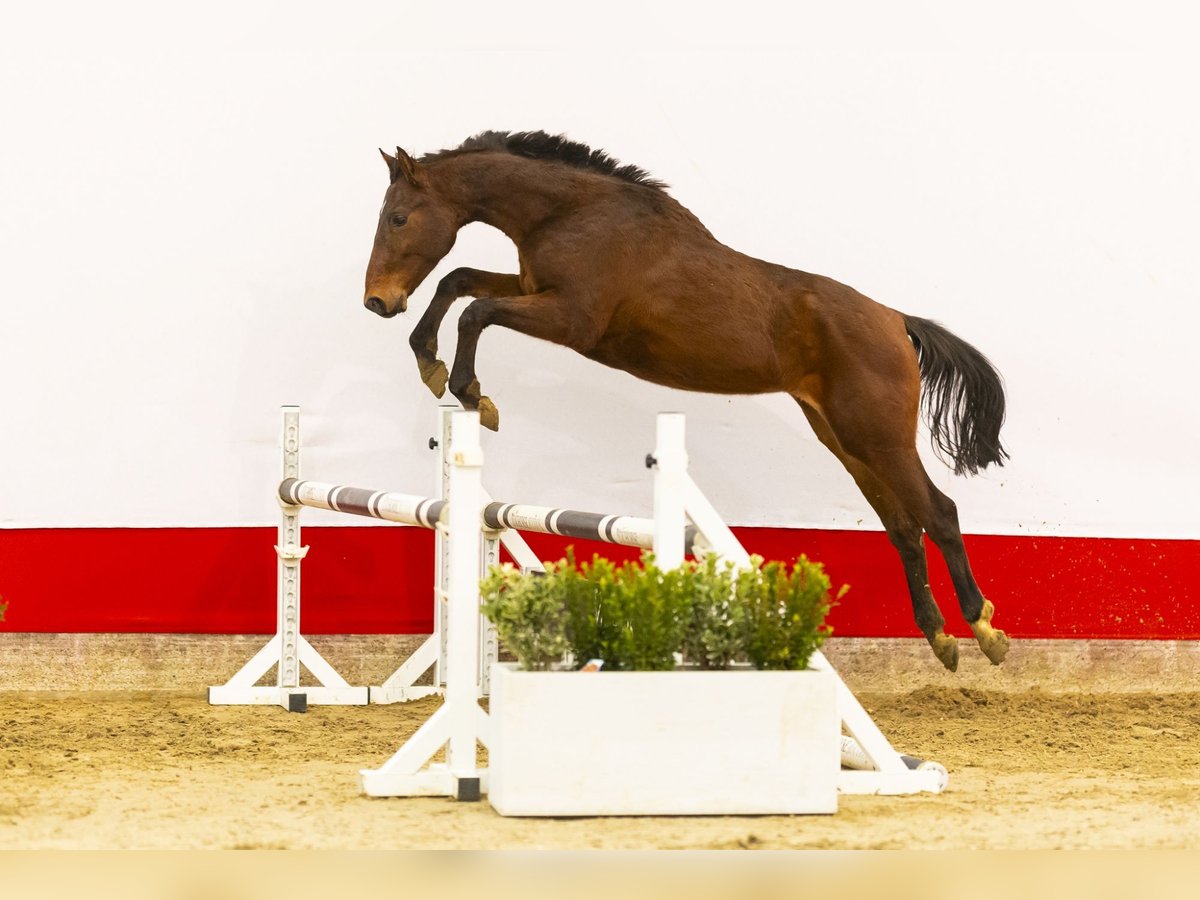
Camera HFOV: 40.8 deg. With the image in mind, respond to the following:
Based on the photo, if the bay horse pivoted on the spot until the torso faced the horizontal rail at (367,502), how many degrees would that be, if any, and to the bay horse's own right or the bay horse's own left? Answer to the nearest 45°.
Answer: approximately 45° to the bay horse's own left

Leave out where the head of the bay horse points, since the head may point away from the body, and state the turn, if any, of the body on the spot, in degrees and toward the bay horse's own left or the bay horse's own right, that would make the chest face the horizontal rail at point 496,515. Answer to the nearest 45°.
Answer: approximately 45° to the bay horse's own left

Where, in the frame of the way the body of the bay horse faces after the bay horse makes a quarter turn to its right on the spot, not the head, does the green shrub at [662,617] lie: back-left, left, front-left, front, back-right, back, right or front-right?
back

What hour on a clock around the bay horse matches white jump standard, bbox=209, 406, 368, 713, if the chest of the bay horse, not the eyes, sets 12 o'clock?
The white jump standard is roughly at 12 o'clock from the bay horse.

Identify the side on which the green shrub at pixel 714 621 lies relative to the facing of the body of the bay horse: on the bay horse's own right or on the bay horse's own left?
on the bay horse's own left

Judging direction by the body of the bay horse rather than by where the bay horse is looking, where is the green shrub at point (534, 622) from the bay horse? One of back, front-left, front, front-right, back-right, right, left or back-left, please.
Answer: left

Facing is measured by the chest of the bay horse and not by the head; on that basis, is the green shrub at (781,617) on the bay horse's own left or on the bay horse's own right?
on the bay horse's own left

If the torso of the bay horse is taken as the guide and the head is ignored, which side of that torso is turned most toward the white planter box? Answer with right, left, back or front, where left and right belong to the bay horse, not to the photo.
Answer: left

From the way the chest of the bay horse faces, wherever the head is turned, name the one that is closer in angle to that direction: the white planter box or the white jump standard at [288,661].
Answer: the white jump standard

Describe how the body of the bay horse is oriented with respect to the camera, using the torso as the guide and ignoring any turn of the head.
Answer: to the viewer's left
